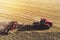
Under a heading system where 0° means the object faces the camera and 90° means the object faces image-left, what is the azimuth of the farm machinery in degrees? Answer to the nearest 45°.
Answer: approximately 270°
